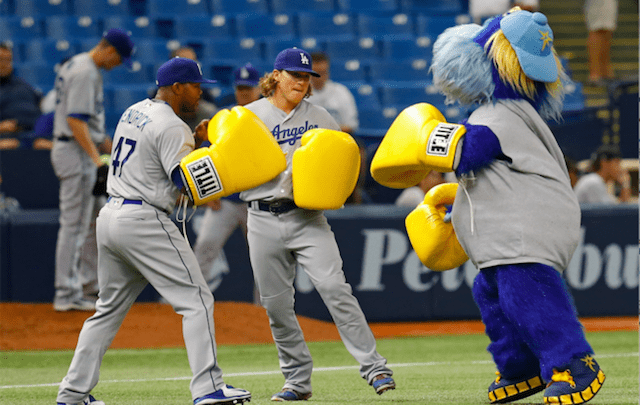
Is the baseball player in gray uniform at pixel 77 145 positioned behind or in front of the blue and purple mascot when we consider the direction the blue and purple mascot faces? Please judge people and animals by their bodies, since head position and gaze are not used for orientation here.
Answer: in front

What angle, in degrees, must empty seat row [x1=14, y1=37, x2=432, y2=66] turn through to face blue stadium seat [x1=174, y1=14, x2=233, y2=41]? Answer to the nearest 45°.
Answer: approximately 180°

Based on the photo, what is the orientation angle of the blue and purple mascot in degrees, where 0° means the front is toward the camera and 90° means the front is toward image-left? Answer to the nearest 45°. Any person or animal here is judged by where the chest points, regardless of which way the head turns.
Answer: approximately 90°

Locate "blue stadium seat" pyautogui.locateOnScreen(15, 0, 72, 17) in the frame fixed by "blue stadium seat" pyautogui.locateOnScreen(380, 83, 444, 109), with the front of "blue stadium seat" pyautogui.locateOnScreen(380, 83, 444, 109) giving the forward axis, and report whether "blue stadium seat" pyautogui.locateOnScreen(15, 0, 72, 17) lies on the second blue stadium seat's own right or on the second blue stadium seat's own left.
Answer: on the second blue stadium seat's own right

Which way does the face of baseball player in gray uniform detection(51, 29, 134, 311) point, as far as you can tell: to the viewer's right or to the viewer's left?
to the viewer's right

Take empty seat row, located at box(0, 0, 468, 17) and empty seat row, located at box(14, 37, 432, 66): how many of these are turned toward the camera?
2

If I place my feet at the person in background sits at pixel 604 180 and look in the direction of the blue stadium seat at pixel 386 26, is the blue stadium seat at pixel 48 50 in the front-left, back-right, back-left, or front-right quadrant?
front-left

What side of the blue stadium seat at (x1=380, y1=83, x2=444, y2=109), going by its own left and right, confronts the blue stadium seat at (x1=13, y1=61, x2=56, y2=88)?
right

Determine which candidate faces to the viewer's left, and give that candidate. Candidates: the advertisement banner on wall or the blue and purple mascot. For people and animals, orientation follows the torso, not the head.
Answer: the blue and purple mascot

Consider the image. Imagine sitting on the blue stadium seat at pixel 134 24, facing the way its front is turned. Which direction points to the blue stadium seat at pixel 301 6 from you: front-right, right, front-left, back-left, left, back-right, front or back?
left

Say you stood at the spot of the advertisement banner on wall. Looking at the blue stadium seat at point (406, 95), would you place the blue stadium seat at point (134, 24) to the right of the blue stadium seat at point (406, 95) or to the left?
left

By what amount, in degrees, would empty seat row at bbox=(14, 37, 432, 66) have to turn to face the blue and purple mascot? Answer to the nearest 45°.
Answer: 0° — it already faces it

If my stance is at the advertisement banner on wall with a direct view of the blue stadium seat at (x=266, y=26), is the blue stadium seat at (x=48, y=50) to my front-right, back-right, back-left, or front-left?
front-left

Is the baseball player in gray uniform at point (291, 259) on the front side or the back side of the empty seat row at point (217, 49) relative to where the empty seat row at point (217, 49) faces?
on the front side

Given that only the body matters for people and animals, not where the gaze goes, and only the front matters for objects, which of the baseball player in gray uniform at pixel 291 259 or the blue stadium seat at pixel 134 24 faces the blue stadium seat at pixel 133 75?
the blue stadium seat at pixel 134 24

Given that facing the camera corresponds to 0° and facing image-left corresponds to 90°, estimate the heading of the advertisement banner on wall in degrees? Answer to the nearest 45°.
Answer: approximately 0°

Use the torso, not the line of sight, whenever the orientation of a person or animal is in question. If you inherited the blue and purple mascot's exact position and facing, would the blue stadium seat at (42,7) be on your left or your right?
on your right

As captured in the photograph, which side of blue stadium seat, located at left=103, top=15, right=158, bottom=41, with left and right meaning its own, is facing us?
front

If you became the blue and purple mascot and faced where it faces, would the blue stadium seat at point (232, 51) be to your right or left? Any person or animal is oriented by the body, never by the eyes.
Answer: on your right
